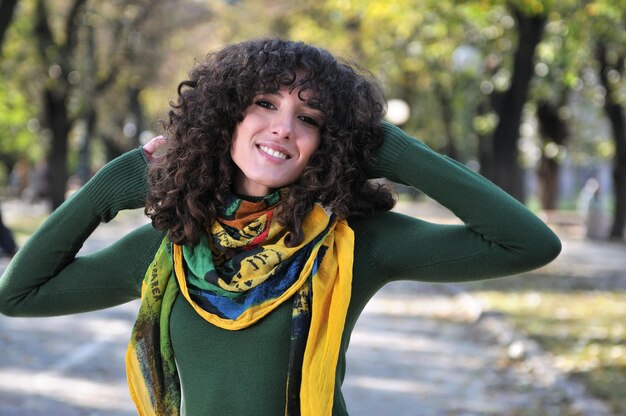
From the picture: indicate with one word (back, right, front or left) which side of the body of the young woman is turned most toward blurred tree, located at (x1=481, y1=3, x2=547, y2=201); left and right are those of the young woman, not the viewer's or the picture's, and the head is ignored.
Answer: back

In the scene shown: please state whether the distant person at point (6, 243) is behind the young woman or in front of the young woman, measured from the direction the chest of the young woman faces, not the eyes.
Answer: behind

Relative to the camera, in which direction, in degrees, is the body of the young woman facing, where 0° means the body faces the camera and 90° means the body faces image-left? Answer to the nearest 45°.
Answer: approximately 0°

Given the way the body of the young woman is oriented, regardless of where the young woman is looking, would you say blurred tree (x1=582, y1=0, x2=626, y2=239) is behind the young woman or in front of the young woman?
behind

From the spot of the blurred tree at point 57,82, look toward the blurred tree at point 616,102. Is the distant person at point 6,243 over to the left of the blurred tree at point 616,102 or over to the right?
right

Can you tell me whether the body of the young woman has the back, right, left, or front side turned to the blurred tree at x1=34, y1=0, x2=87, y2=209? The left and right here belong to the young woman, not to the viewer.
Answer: back

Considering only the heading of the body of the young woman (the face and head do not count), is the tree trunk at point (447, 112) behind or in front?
behind
